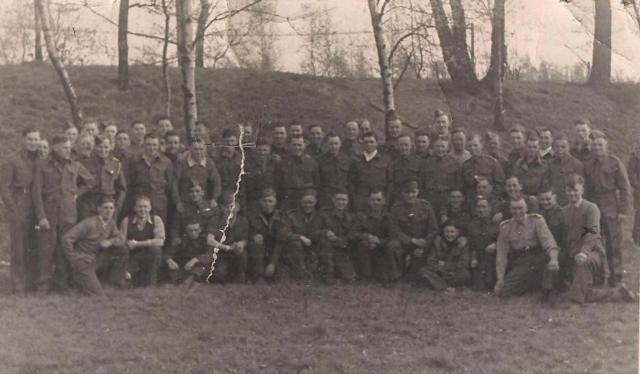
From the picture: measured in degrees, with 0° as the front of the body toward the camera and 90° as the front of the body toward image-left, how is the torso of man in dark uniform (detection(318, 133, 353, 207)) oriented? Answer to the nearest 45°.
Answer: approximately 0°

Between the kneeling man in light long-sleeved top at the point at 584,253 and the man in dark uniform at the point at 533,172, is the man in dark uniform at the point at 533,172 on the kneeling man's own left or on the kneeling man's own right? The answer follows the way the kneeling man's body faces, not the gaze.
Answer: on the kneeling man's own right

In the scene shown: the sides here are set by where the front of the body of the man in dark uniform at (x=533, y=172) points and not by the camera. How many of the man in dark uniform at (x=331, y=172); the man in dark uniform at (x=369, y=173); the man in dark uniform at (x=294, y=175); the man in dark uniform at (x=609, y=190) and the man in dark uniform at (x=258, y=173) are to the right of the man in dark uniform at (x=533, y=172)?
4

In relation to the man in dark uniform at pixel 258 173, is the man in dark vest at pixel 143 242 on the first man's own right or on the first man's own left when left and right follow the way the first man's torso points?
on the first man's own right

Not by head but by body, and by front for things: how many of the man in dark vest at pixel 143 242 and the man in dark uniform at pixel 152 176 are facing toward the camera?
2

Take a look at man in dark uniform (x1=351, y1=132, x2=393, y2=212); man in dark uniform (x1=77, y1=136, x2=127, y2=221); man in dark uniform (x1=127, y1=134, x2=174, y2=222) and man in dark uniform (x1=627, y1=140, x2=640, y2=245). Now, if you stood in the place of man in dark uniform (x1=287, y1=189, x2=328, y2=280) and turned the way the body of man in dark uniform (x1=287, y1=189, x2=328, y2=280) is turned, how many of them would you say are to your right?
2

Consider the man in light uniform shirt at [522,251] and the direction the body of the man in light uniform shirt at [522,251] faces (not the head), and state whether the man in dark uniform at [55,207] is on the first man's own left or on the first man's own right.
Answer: on the first man's own right

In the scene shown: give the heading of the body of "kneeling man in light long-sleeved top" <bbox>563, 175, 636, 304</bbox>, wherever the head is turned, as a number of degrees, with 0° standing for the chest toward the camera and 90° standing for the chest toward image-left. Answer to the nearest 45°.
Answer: approximately 45°
